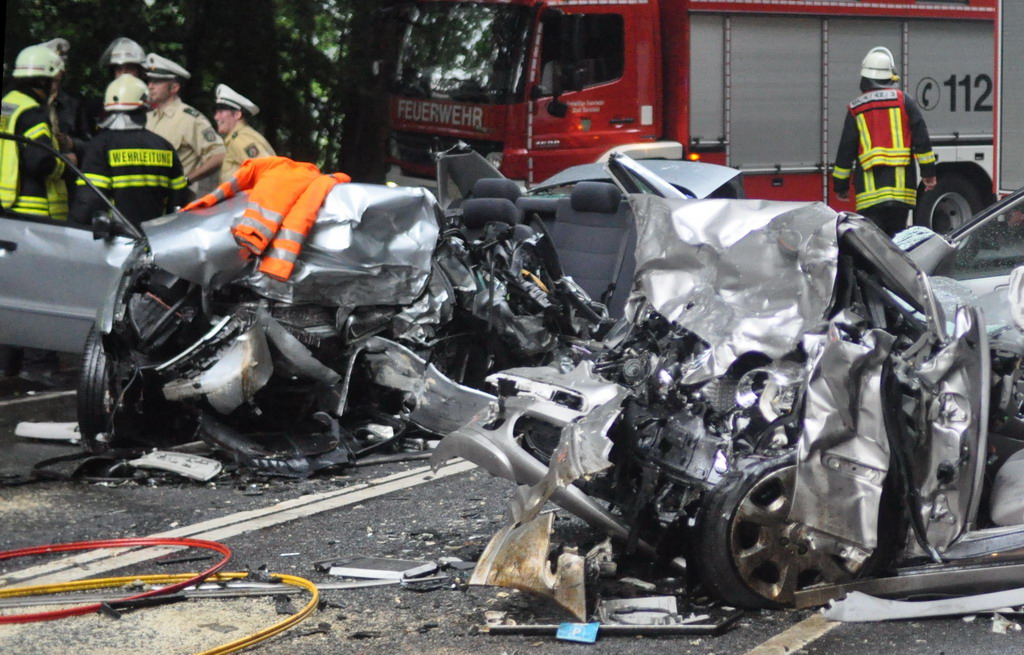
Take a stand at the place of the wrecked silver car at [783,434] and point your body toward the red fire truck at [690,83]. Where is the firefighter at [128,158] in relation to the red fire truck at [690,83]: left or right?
left

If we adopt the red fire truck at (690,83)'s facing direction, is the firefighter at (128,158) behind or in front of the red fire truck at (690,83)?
in front

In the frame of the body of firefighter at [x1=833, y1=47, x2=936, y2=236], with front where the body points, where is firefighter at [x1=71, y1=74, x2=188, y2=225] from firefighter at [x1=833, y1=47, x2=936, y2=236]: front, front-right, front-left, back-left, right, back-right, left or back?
back-left

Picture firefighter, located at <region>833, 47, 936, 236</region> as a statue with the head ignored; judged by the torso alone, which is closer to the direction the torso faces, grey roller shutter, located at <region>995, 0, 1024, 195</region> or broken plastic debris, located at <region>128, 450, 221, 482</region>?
the grey roller shutter

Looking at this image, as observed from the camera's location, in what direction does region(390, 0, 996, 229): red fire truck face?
facing the viewer and to the left of the viewer

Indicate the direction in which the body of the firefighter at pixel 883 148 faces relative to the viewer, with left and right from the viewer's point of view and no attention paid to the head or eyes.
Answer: facing away from the viewer

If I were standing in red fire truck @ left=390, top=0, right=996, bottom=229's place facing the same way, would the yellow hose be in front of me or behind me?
in front

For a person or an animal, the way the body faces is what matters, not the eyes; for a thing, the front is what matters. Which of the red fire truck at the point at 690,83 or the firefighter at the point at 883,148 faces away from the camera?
the firefighter

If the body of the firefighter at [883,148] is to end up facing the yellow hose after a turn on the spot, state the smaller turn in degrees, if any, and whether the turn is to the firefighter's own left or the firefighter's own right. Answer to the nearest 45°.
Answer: approximately 180°

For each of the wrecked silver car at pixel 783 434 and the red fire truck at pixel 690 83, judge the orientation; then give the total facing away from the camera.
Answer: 0

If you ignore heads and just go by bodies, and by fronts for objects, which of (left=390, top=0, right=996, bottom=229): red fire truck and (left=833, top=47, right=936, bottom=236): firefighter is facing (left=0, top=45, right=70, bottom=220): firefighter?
the red fire truck

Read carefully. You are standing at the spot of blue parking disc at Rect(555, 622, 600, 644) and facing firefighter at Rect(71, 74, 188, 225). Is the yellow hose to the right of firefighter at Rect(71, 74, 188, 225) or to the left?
left

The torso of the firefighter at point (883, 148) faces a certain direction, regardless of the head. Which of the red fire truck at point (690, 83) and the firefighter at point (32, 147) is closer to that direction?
the red fire truck

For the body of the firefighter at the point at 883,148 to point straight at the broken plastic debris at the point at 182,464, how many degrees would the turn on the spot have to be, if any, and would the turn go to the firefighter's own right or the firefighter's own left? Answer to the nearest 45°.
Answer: approximately 135° to the firefighter's own left
